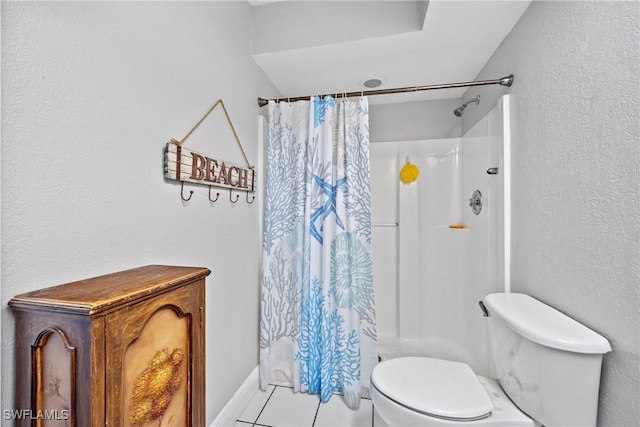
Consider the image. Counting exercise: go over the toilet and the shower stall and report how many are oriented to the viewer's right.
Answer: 0

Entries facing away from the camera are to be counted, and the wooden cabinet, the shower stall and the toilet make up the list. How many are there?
0

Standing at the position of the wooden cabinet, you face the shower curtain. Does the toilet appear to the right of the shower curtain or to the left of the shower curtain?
right

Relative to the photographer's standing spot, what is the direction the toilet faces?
facing the viewer and to the left of the viewer

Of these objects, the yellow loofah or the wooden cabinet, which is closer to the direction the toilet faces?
the wooden cabinet

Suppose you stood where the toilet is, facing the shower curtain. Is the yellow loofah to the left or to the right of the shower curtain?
right

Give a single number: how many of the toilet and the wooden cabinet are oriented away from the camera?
0

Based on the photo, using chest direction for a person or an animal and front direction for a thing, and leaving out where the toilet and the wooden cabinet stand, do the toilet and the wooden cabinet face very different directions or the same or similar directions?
very different directions

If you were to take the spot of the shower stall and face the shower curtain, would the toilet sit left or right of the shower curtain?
left

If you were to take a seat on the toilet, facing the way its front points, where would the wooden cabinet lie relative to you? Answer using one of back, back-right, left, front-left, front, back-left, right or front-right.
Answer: front

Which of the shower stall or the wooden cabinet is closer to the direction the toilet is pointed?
the wooden cabinet

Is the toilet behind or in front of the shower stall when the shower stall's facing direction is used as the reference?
in front

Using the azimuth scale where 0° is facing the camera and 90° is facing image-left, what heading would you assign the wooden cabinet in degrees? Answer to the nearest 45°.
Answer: approximately 315°

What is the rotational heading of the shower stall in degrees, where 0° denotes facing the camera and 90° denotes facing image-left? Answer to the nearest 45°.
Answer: approximately 0°

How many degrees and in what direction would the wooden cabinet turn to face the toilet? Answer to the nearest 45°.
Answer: approximately 45° to its left
